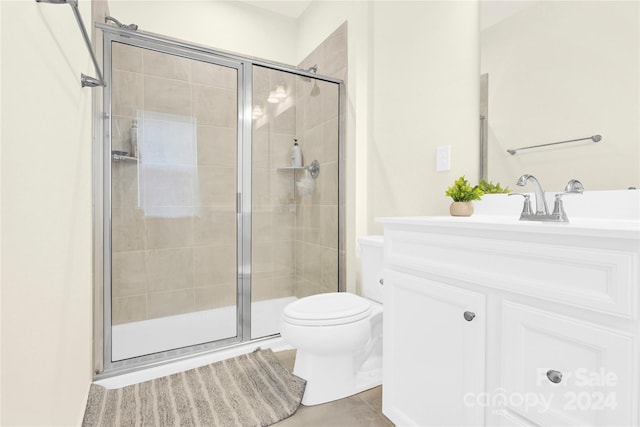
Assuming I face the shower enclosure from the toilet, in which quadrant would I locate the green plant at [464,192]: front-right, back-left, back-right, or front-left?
back-right

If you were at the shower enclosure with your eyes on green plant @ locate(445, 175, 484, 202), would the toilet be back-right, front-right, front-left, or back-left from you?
front-right

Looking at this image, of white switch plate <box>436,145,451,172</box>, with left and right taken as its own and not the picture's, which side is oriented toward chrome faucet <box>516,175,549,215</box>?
left

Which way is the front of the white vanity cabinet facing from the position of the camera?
facing the viewer and to the left of the viewer

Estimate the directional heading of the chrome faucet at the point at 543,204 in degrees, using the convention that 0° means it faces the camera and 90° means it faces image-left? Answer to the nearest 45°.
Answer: approximately 45°

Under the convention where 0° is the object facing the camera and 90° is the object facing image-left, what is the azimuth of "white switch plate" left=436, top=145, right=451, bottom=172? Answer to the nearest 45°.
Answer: approximately 45°

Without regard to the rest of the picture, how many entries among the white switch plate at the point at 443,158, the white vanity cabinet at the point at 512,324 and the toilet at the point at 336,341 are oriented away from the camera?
0

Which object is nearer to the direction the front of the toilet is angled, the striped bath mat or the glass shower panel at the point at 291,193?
the striped bath mat

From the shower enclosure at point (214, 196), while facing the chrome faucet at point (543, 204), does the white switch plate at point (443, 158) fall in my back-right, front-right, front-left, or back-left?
front-left

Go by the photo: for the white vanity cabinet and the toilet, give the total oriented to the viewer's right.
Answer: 0
